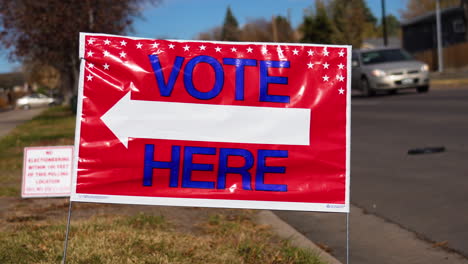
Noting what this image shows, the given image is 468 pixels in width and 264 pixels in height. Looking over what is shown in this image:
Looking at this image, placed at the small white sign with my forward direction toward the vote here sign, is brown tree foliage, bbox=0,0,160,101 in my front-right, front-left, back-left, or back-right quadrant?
back-left

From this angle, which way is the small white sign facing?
toward the camera

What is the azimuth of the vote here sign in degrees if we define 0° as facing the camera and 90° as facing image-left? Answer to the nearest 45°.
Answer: approximately 0°

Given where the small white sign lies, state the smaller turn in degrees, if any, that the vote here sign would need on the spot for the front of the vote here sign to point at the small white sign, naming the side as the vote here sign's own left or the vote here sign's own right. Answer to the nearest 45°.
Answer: approximately 135° to the vote here sign's own right
